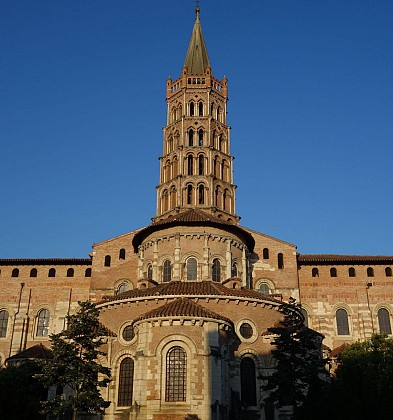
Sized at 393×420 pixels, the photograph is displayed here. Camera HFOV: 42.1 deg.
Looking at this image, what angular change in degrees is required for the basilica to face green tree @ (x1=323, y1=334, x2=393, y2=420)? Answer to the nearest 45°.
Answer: approximately 135° to its right

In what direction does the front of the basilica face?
away from the camera

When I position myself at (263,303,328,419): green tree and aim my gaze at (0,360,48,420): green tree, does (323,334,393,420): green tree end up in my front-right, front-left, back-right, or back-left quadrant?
back-left
